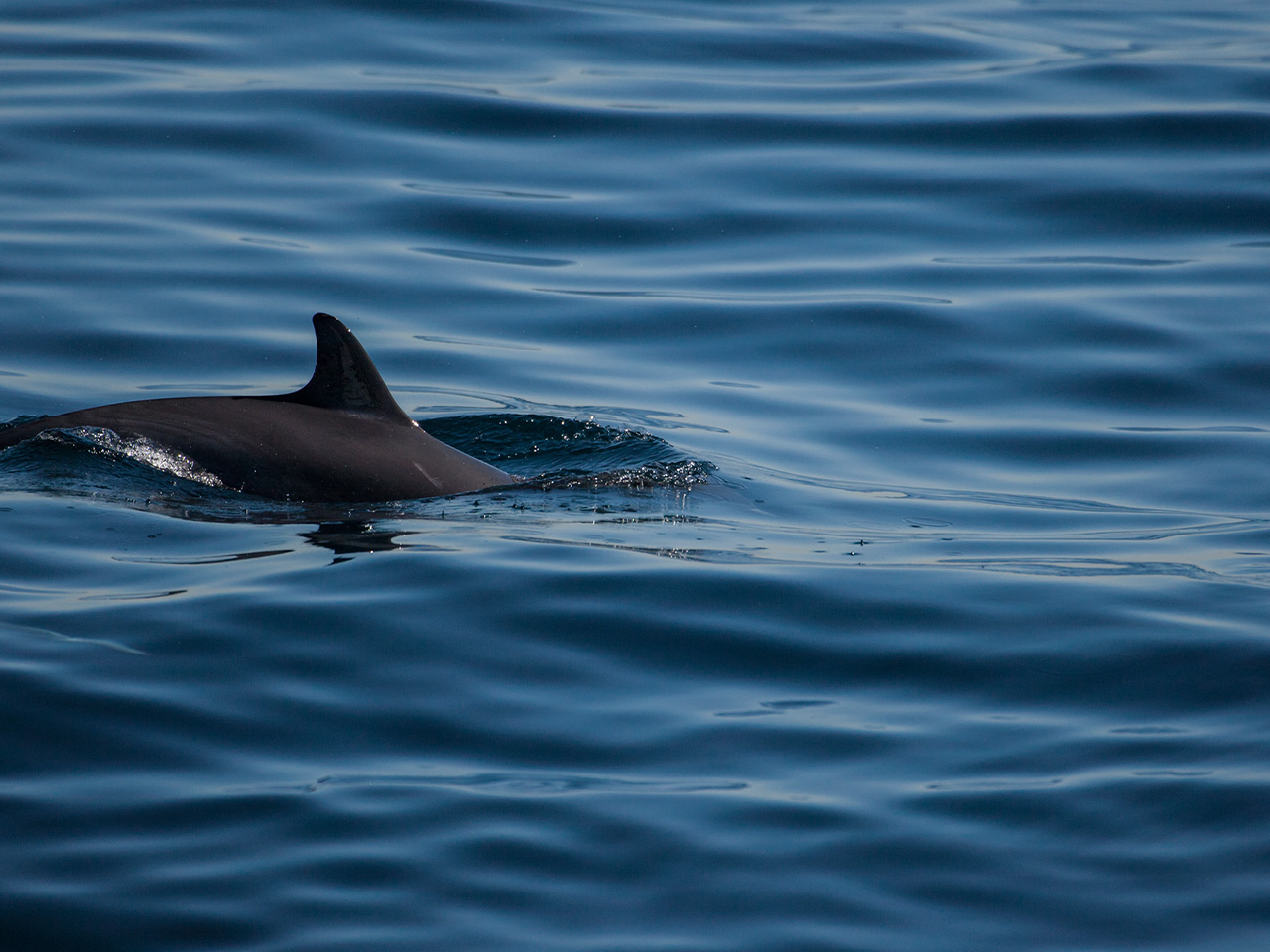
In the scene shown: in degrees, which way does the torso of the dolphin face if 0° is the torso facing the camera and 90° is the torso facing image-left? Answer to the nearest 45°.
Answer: approximately 270°
